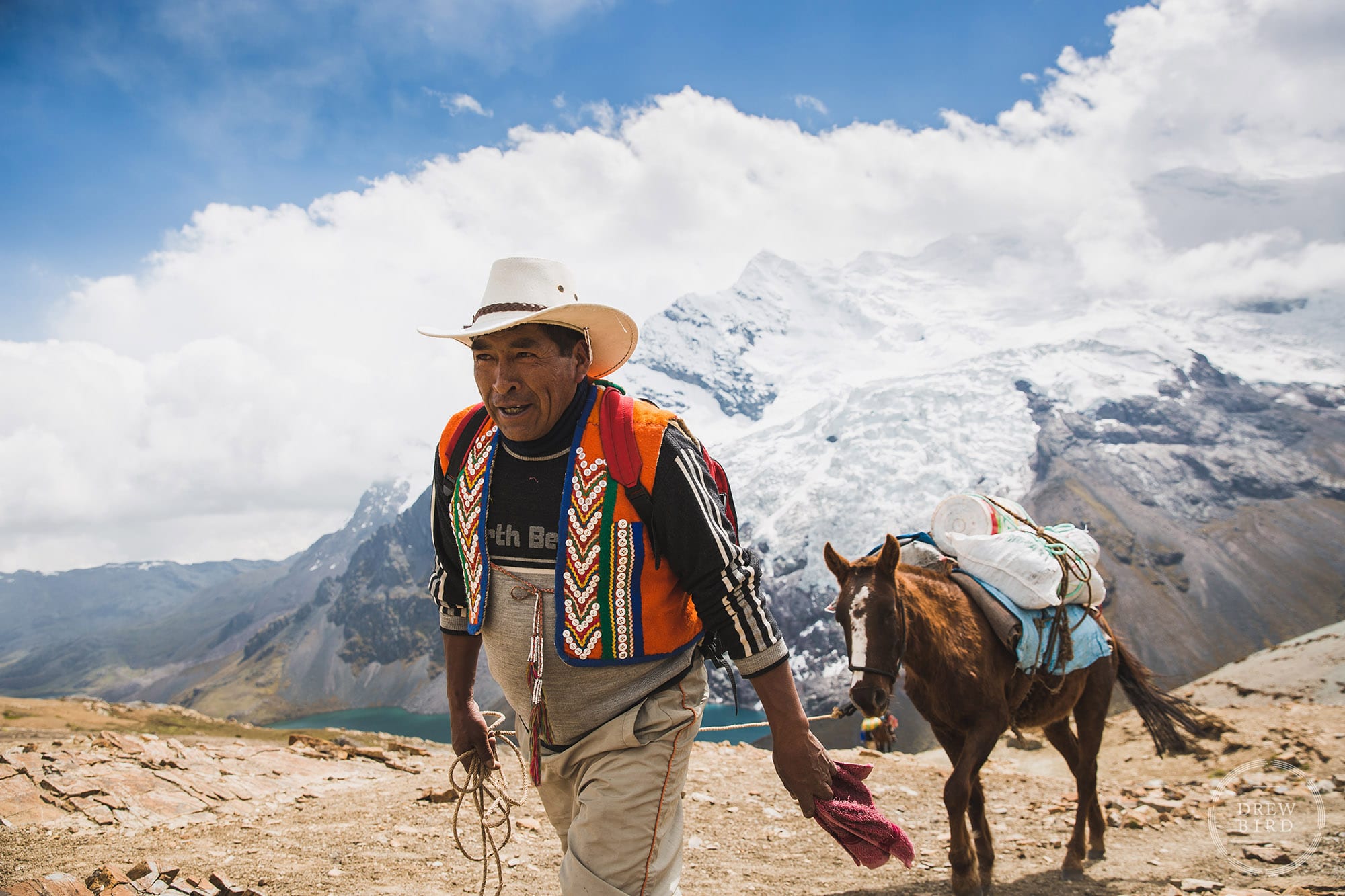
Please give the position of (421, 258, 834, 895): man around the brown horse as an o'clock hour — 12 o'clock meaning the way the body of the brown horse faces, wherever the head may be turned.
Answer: The man is roughly at 11 o'clock from the brown horse.

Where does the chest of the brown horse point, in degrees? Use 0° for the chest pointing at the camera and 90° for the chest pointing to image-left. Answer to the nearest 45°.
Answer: approximately 45°

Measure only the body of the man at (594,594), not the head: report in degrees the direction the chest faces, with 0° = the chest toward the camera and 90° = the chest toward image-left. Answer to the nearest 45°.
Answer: approximately 45°

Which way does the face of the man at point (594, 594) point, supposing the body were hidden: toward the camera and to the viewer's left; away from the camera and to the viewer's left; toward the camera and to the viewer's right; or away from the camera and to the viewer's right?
toward the camera and to the viewer's left

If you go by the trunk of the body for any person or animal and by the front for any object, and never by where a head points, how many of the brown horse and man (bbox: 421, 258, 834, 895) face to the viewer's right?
0

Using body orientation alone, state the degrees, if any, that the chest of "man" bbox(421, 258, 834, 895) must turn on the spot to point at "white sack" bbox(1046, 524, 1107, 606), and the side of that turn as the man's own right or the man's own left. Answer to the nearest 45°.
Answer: approximately 180°
